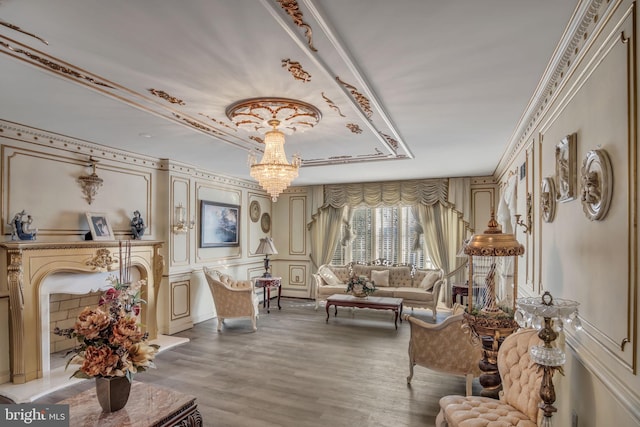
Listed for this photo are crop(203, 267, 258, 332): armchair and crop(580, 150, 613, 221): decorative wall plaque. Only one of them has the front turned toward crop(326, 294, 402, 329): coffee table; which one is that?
the armchair

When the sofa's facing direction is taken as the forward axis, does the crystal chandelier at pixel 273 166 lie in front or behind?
in front

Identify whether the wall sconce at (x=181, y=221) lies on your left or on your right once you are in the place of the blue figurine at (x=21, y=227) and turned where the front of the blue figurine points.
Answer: on your left

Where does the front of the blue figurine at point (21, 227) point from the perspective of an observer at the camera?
facing the viewer and to the right of the viewer

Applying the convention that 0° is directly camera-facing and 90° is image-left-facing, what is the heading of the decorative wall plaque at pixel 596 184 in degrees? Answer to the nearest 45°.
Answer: approximately 45°

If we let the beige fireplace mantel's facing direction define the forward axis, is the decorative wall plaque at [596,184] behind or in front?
in front

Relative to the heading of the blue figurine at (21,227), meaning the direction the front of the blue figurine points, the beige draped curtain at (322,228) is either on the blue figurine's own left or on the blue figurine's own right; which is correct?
on the blue figurine's own left

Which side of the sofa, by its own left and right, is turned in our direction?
front

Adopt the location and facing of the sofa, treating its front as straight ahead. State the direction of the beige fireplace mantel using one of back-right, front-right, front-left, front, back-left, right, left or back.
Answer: front-right

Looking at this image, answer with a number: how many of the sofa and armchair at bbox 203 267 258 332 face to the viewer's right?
1

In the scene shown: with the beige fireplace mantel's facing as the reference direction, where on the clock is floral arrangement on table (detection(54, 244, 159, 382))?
The floral arrangement on table is roughly at 1 o'clock from the beige fireplace mantel.

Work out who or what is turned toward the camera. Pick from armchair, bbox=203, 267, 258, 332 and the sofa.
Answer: the sofa
